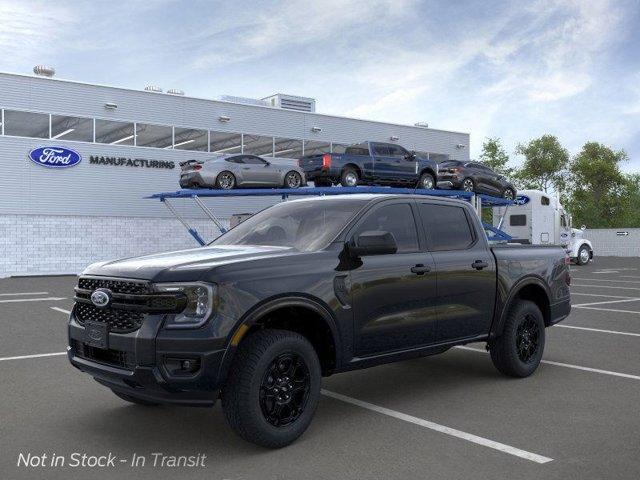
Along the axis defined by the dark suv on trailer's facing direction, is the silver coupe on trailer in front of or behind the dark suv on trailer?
behind

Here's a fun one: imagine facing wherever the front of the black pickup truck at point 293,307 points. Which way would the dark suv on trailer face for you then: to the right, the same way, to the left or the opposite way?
the opposite way

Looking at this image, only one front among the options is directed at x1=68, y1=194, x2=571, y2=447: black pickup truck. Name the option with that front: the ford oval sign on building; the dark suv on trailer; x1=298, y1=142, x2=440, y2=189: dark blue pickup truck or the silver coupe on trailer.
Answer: the ford oval sign on building

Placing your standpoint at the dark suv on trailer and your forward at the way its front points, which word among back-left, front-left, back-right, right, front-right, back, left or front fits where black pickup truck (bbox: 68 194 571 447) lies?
back-right

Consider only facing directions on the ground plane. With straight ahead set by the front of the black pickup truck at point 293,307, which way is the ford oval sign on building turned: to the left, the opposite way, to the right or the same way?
to the left

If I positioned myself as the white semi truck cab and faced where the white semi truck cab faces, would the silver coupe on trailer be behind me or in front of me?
behind

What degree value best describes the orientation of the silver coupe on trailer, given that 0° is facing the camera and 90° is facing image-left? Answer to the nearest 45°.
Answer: approximately 225°

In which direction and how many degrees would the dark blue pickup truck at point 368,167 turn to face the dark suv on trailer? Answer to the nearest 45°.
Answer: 0° — it already faces it

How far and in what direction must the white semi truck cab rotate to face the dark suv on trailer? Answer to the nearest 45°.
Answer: approximately 180°

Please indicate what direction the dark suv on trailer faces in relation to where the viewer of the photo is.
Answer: facing away from the viewer and to the right of the viewer

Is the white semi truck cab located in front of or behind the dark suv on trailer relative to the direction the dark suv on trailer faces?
in front
